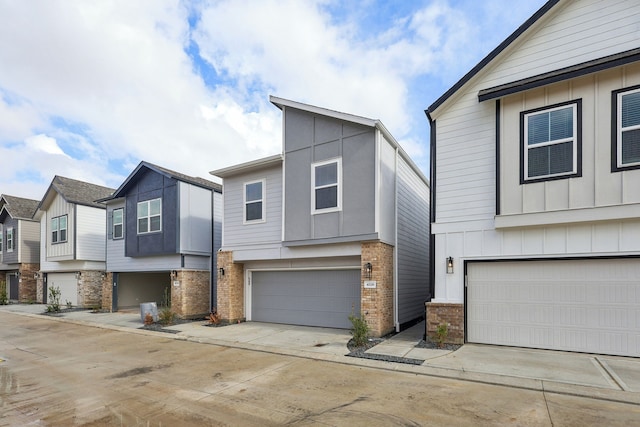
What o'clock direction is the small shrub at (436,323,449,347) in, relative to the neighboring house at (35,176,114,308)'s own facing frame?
The small shrub is roughly at 10 o'clock from the neighboring house.

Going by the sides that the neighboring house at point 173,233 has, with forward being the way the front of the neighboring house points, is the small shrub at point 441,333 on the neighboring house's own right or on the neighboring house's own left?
on the neighboring house's own left

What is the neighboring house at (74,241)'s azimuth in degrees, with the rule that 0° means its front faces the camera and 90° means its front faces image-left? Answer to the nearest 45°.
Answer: approximately 45°

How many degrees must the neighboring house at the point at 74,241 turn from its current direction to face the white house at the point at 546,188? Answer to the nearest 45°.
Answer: approximately 45° to its left

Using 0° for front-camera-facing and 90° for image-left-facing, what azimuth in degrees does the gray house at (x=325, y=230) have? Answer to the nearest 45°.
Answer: approximately 45°

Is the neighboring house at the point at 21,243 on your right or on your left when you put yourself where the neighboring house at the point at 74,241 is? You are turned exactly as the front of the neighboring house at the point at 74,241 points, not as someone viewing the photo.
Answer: on your right

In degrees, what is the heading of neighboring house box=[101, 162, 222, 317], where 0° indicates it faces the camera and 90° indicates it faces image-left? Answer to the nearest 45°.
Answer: approximately 45°
